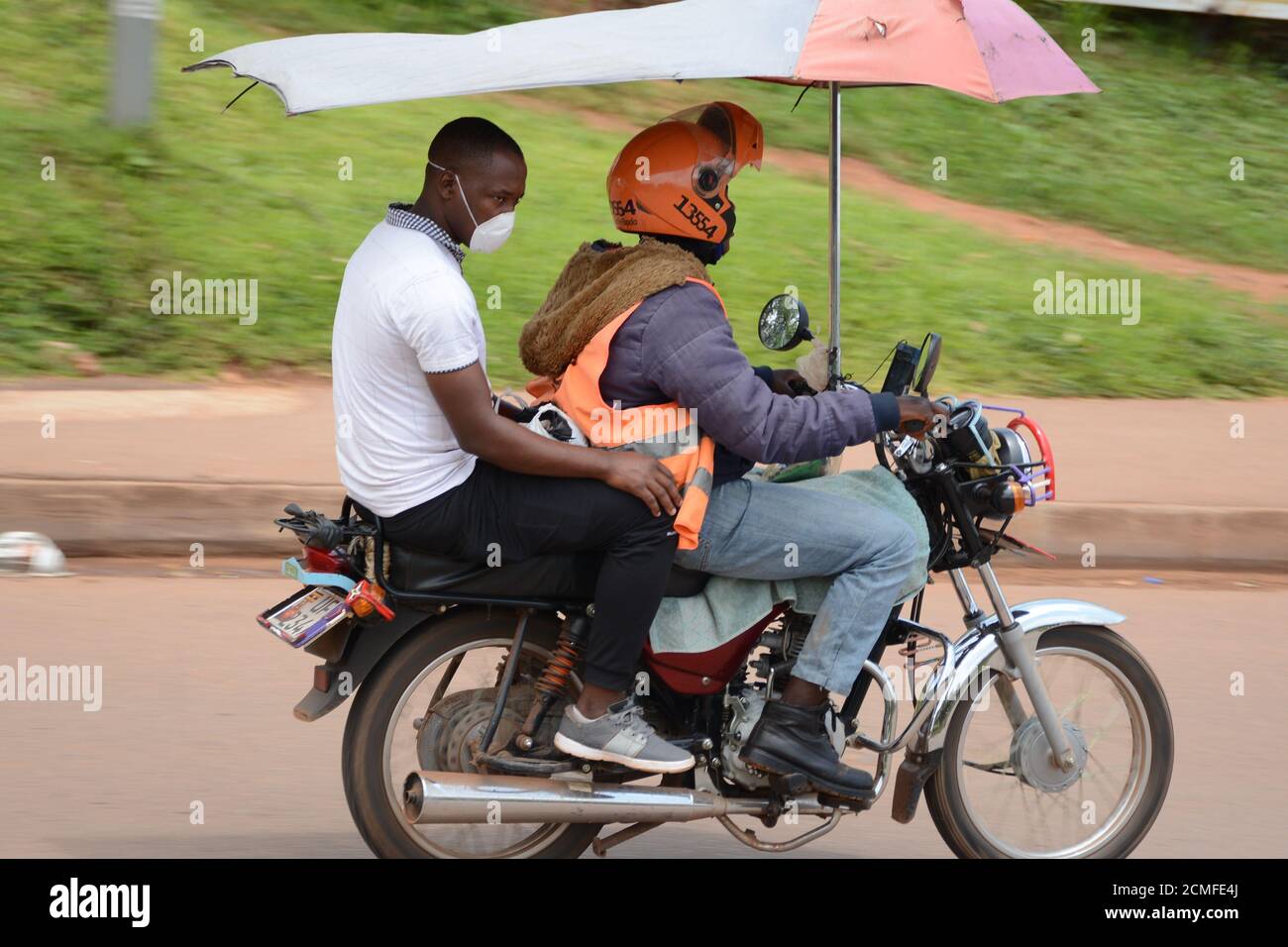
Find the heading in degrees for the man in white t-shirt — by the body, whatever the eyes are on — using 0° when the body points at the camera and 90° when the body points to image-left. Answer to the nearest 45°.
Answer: approximately 270°

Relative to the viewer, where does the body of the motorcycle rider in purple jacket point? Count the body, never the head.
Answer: to the viewer's right

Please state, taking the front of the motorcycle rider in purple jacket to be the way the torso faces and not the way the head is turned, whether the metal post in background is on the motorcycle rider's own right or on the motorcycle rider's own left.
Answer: on the motorcycle rider's own left

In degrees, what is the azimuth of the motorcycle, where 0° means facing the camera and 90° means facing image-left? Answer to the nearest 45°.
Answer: approximately 270°

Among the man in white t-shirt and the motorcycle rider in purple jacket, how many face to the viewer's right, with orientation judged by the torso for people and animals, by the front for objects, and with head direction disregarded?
2
